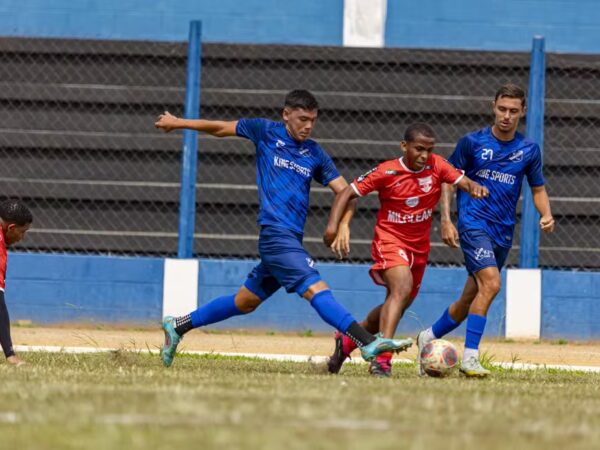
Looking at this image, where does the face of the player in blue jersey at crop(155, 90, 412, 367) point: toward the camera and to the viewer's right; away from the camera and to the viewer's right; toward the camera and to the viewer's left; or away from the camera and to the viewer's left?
toward the camera and to the viewer's right

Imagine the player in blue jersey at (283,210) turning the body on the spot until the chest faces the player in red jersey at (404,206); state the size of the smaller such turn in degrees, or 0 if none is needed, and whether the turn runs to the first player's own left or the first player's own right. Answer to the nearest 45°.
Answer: approximately 45° to the first player's own left

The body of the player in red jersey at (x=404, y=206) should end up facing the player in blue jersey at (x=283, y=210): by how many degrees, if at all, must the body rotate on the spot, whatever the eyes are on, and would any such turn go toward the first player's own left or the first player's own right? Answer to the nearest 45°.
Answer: approximately 135° to the first player's own right

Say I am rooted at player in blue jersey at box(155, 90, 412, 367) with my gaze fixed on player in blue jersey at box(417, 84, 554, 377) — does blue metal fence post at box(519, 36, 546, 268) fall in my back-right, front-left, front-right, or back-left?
front-left

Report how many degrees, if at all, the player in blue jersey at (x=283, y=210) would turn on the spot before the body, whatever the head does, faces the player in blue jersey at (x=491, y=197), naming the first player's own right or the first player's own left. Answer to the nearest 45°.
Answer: approximately 45° to the first player's own left

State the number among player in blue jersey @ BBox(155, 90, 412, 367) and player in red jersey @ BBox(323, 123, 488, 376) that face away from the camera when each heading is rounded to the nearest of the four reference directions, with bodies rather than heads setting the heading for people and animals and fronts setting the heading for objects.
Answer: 0

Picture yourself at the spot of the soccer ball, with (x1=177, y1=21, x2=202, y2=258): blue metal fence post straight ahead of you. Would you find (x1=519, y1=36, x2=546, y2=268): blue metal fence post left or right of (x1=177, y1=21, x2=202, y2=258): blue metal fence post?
right

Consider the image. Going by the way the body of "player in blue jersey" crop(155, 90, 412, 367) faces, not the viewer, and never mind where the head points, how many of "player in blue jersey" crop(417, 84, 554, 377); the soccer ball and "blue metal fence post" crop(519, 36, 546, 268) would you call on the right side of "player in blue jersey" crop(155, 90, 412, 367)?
0

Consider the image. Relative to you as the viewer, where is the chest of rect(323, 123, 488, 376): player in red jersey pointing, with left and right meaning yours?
facing the viewer and to the right of the viewer

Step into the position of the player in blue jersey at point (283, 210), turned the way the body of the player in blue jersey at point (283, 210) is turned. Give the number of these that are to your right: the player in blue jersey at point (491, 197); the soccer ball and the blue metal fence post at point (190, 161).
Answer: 0

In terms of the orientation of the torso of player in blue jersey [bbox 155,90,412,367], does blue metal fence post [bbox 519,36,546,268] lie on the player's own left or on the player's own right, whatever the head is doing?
on the player's own left
